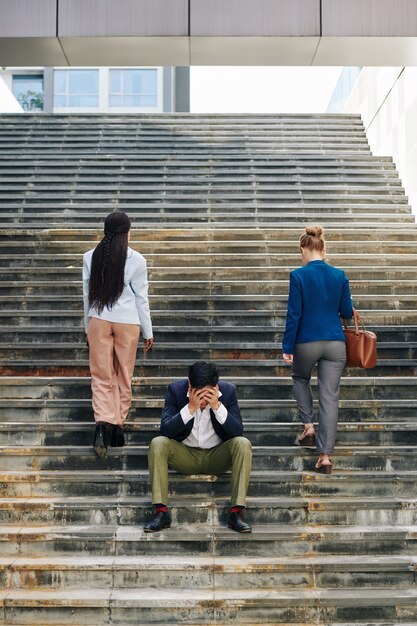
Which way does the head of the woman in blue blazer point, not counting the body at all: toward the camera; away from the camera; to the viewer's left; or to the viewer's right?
away from the camera

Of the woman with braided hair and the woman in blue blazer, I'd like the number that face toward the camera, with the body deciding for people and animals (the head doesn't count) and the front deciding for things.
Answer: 0

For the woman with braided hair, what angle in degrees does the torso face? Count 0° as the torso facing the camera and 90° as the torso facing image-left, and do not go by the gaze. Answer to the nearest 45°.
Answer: approximately 180°

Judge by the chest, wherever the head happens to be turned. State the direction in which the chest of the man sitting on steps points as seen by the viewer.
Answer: toward the camera

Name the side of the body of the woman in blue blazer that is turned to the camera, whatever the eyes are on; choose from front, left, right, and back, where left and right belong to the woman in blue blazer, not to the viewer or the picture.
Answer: back

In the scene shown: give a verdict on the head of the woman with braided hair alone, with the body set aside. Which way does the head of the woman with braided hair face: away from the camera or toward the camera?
away from the camera

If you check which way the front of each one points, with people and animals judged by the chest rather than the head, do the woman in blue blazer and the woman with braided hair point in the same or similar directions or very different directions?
same or similar directions

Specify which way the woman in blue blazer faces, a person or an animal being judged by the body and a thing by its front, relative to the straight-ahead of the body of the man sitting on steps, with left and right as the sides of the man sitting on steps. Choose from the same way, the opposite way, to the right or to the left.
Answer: the opposite way

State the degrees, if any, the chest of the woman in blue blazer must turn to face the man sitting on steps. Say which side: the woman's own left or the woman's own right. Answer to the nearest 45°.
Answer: approximately 90° to the woman's own left

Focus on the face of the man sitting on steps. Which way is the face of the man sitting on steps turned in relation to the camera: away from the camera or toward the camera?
toward the camera

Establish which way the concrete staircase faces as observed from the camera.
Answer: facing the viewer

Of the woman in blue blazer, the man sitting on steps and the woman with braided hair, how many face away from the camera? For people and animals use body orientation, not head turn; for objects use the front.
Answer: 2

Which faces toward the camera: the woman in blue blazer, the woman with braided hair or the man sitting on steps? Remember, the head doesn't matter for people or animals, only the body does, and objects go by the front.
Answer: the man sitting on steps

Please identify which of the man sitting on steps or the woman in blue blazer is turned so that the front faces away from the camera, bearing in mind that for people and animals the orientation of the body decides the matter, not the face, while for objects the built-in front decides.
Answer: the woman in blue blazer
